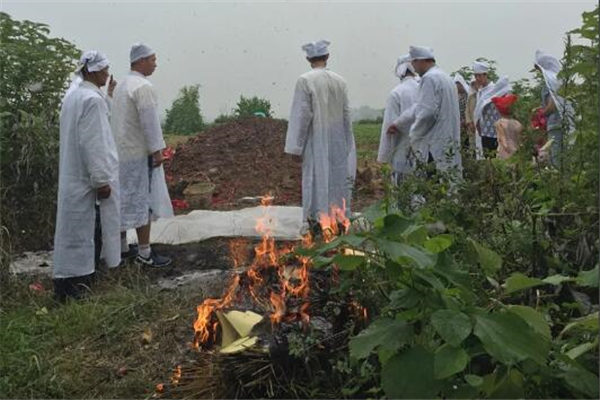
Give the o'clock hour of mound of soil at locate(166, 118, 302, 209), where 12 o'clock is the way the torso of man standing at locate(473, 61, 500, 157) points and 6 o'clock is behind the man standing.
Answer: The mound of soil is roughly at 2 o'clock from the man standing.

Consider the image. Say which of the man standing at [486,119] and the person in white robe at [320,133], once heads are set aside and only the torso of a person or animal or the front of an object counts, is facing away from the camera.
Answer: the person in white robe

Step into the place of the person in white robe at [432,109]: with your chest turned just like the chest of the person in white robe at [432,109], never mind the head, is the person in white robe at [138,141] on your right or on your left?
on your left

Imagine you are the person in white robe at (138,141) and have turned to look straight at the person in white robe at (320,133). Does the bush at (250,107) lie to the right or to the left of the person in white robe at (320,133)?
left

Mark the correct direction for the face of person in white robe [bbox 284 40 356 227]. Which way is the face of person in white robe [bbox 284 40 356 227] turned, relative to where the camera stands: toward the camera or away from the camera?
away from the camera

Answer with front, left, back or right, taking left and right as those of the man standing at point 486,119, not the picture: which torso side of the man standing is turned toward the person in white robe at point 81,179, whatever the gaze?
front

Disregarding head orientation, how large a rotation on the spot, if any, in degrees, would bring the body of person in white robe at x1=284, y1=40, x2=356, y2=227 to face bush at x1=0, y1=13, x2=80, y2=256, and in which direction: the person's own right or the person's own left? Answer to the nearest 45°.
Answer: approximately 90° to the person's own left

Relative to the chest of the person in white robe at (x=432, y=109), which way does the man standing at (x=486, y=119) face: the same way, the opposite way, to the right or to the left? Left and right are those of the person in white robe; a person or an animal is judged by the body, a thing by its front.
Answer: to the left

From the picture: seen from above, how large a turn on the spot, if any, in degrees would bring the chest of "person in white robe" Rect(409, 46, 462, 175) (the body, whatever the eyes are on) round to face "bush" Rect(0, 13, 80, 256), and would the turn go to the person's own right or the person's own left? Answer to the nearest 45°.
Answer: approximately 90° to the person's own left

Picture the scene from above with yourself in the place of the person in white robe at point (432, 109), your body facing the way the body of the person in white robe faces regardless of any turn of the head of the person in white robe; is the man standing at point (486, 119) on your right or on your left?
on your right

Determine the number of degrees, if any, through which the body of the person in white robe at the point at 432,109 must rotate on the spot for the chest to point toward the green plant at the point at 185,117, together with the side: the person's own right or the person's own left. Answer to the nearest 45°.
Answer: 0° — they already face it

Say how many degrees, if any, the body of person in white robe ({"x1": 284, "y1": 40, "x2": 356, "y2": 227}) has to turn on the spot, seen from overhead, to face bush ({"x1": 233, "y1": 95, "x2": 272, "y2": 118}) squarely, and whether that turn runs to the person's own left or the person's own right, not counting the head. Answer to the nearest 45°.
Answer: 0° — they already face it

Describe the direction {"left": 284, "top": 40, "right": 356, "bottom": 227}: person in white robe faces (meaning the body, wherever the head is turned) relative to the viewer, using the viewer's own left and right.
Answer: facing away from the viewer

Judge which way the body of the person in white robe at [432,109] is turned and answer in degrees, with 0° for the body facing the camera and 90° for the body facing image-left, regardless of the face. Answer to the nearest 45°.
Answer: approximately 135°

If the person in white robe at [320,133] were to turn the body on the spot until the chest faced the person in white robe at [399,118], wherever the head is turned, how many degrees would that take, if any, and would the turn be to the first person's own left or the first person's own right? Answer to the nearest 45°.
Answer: approximately 45° to the first person's own right

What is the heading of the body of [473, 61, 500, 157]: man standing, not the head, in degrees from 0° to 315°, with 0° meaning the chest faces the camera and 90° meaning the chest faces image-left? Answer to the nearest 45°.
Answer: approximately 45°

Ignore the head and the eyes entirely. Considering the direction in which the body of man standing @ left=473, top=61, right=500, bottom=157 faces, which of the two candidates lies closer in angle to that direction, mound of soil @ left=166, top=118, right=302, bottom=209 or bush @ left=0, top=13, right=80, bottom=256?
the bush

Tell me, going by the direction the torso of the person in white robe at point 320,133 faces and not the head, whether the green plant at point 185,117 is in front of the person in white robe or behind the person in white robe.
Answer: in front
